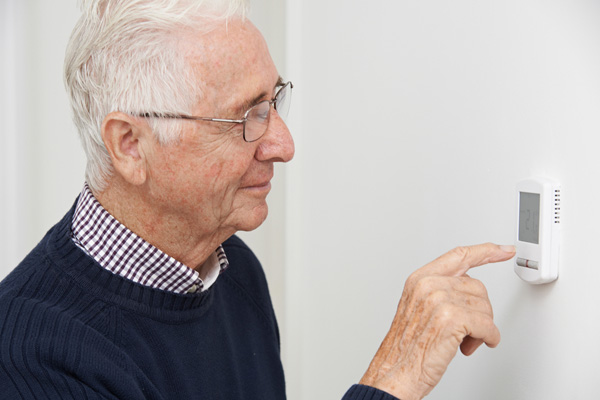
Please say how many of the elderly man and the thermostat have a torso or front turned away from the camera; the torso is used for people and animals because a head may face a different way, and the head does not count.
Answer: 0

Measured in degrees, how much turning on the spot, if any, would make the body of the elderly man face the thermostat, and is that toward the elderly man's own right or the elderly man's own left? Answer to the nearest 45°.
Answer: approximately 45° to the elderly man's own left

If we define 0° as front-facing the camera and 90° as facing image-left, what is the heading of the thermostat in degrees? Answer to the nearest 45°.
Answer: approximately 45°

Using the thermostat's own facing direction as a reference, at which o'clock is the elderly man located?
The elderly man is roughly at 1 o'clock from the thermostat.

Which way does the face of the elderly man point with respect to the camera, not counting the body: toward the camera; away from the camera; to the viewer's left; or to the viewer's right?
to the viewer's right

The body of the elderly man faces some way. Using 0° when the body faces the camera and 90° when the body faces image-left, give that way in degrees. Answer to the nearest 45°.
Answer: approximately 315°
